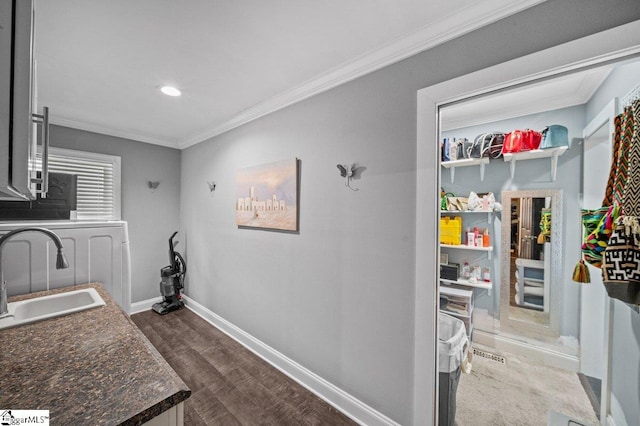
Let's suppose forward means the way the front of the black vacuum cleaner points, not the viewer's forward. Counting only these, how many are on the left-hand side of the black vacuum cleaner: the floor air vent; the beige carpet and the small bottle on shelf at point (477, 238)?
3

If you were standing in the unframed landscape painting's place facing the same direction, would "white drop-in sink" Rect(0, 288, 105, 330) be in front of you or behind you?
in front

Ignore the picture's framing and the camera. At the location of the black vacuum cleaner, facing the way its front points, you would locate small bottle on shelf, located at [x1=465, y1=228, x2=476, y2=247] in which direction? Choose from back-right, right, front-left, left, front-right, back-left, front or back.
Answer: left

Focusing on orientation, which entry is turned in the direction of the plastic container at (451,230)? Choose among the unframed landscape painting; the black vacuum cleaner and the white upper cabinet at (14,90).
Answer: the white upper cabinet

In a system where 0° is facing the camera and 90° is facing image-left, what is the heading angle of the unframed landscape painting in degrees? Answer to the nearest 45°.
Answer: approximately 45°

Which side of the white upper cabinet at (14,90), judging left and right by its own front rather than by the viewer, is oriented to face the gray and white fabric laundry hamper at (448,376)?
front

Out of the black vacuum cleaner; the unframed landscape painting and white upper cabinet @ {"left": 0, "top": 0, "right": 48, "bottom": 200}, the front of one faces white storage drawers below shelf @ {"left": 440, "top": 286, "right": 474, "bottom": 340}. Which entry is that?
the white upper cabinet

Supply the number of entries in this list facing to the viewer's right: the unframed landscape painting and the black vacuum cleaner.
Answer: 0

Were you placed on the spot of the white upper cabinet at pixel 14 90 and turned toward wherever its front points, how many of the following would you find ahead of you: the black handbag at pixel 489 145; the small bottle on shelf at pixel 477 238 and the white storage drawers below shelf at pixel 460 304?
3

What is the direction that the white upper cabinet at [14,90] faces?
to the viewer's right

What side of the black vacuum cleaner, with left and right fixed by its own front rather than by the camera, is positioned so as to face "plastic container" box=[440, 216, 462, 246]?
left

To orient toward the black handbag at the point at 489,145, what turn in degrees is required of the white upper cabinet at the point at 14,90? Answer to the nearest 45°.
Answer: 0° — it already faces it

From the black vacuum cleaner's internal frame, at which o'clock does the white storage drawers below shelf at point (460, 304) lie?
The white storage drawers below shelf is roughly at 9 o'clock from the black vacuum cleaner.

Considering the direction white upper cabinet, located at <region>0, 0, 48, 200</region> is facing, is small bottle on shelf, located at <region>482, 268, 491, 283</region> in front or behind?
in front

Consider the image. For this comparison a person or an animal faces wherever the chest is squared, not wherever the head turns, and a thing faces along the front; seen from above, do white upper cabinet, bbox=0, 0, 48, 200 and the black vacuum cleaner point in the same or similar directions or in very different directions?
very different directions

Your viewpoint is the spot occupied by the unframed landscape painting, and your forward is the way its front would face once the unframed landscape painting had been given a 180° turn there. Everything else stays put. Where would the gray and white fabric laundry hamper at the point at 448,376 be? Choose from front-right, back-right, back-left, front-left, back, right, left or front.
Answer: right
